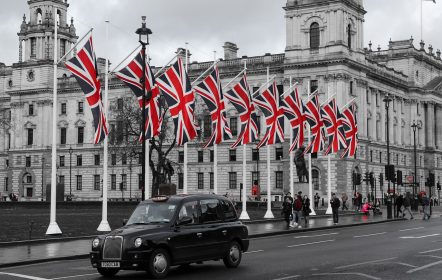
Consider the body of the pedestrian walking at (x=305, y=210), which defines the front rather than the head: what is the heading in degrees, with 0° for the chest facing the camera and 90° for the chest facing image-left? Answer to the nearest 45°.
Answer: approximately 0°

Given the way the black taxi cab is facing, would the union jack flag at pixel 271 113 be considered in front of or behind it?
behind

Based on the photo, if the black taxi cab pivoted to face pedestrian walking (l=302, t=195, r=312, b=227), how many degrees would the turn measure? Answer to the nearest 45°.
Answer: approximately 135° to its right

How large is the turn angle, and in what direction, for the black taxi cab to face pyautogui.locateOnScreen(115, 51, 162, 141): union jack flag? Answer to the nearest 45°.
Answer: approximately 135° to its right

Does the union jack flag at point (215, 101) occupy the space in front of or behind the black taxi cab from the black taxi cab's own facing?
behind

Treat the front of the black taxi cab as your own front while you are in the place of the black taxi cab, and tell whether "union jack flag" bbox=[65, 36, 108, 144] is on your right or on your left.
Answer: on your right
